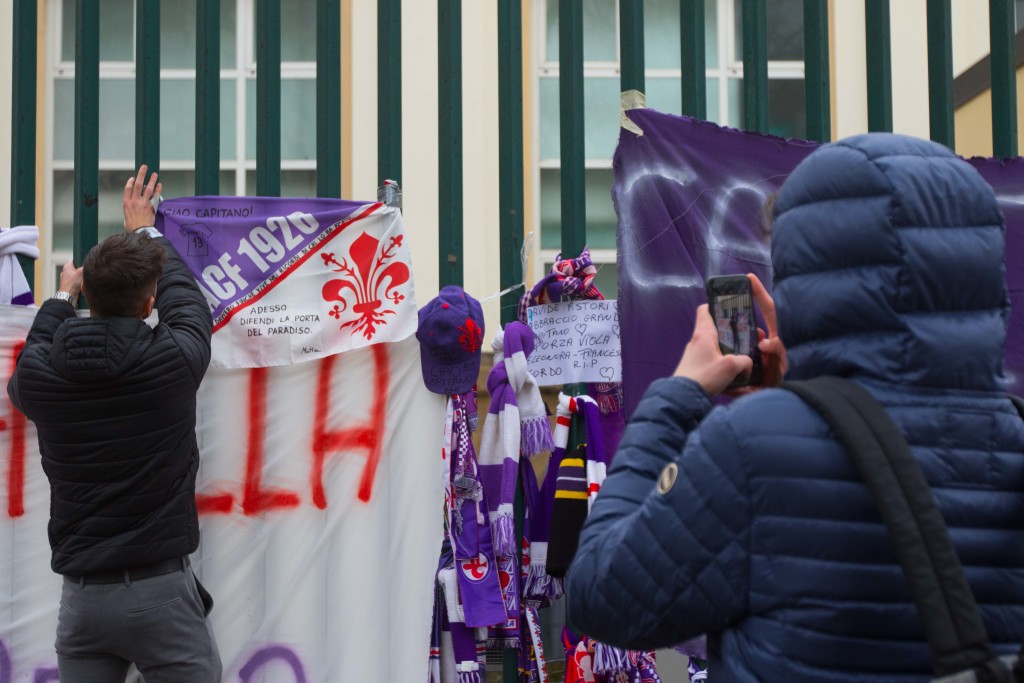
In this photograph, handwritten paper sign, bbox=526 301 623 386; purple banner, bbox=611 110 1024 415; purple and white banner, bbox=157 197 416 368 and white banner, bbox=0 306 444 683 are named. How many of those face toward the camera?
4

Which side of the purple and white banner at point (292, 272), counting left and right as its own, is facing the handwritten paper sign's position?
left

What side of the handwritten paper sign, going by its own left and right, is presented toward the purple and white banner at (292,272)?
right

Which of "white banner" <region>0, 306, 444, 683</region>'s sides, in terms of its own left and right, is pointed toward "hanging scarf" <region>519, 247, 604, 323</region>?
left

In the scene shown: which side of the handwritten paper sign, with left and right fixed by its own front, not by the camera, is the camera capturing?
front

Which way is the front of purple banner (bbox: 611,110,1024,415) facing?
toward the camera

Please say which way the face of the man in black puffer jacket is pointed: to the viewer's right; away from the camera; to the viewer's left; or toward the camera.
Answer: away from the camera

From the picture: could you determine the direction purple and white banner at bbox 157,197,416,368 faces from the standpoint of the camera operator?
facing the viewer

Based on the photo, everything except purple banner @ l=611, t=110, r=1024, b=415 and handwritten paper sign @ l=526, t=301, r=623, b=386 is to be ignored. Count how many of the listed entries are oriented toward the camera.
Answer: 2

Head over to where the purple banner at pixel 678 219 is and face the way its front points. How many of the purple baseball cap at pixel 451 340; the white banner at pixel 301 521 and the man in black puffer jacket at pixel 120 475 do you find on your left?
0

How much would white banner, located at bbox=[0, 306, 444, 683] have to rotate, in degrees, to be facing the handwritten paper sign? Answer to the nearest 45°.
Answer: approximately 90° to its left

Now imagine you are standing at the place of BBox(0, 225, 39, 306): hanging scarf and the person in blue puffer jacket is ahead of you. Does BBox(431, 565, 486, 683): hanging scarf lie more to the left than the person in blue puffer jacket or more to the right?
left
